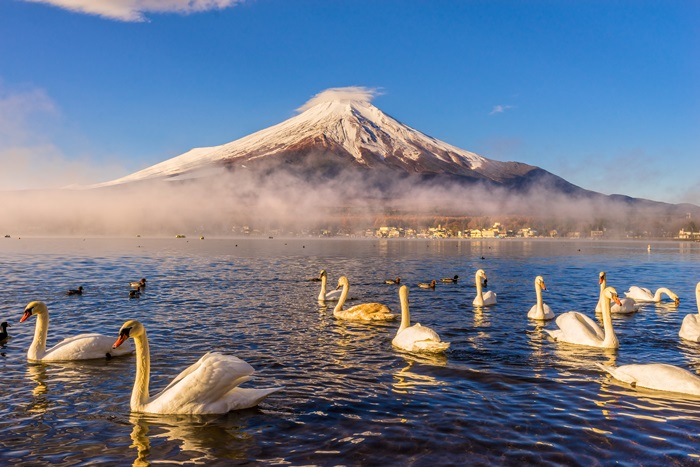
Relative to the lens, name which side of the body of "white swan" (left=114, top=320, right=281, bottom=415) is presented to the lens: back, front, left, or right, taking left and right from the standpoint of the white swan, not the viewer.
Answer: left

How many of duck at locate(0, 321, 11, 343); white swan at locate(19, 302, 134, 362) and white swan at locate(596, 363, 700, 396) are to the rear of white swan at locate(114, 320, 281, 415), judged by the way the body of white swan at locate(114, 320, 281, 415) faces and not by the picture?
1

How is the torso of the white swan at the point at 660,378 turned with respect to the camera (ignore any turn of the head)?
to the viewer's right

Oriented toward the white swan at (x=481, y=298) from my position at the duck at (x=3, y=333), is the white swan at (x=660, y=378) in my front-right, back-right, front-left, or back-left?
front-right

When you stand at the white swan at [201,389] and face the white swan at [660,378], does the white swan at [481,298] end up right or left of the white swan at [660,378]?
left

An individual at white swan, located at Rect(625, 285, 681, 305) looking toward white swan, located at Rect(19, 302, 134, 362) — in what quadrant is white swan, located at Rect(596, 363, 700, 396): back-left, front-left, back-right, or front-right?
front-left

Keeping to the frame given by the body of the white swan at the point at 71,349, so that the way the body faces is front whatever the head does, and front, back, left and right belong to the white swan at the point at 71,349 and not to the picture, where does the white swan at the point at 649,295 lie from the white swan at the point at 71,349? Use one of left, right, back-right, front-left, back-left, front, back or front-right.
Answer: back

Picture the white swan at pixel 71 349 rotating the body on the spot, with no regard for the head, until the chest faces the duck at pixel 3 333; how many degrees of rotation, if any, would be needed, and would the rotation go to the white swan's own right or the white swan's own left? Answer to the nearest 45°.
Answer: approximately 45° to the white swan's own right

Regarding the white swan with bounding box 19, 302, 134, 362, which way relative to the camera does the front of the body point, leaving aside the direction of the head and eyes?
to the viewer's left

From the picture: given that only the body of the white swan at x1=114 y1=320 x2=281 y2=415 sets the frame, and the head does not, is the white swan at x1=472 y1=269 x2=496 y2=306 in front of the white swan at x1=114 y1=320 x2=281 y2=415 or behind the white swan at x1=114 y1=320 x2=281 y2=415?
behind

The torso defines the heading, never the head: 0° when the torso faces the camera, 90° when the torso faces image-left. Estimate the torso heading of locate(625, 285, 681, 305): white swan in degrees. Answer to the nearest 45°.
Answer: approximately 270°

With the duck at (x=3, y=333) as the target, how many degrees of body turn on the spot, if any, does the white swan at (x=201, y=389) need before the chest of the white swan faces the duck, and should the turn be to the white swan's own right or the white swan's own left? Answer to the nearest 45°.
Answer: approximately 45° to the white swan's own right

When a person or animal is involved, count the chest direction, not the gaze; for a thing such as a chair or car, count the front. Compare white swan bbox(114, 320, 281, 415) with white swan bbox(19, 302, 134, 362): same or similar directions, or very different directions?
same or similar directions

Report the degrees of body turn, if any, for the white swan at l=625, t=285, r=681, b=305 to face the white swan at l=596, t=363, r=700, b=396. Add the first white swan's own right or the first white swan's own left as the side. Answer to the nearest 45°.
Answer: approximately 90° to the first white swan's own right

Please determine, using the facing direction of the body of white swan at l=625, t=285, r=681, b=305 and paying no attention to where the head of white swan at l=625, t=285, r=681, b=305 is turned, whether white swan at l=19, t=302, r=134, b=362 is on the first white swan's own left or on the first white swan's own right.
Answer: on the first white swan's own right
